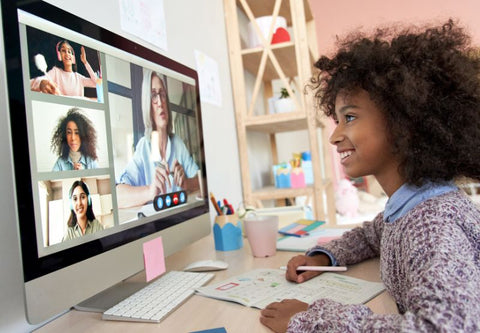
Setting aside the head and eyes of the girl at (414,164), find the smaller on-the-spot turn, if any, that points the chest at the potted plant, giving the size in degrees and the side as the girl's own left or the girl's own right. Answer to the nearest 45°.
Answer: approximately 90° to the girl's own right

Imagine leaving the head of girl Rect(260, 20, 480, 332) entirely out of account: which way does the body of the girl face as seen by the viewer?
to the viewer's left

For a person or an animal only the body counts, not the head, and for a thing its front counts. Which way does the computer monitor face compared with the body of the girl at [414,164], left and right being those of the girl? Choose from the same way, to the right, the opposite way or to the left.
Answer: the opposite way

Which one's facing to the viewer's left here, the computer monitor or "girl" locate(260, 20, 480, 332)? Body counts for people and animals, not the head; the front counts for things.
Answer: the girl
